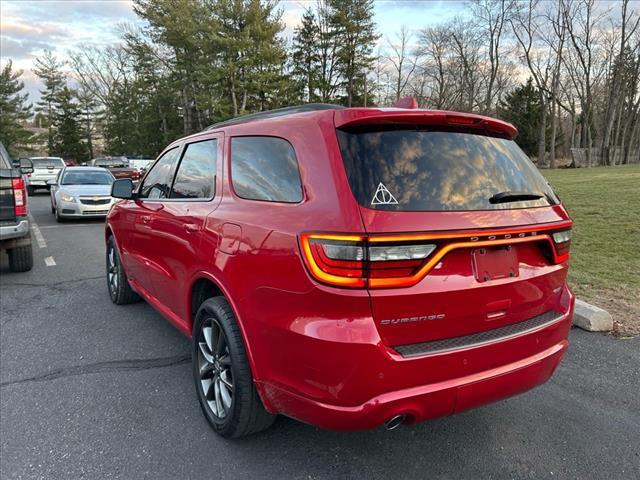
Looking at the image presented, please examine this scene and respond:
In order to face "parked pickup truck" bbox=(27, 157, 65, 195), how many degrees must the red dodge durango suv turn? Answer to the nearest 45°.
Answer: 0° — it already faces it

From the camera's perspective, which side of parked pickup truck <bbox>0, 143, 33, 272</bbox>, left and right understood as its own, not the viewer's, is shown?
back

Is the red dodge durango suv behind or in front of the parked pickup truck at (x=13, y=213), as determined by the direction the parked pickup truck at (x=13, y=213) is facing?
behind

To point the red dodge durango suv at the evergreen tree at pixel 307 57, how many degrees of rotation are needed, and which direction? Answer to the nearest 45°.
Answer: approximately 45° to its right

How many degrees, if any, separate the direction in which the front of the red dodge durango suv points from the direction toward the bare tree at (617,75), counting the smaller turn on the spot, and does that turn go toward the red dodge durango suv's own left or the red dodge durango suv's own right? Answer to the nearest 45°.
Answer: approximately 90° to the red dodge durango suv's own right

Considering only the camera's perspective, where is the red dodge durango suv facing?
facing away from the viewer and to the left of the viewer

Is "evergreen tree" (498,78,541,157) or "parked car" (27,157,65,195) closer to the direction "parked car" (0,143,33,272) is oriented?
the parked car

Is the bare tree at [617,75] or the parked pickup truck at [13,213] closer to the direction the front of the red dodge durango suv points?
the parked pickup truck

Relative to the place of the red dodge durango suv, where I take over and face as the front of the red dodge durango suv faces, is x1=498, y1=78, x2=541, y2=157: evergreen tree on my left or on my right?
on my right
